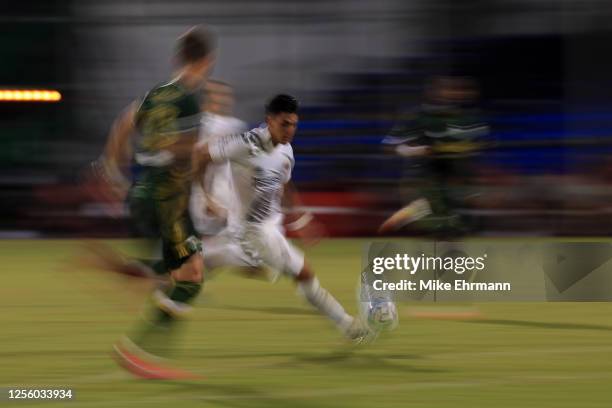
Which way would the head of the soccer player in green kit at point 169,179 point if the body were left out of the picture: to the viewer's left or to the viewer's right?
to the viewer's right

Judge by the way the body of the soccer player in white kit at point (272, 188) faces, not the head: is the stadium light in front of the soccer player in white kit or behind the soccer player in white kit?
behind

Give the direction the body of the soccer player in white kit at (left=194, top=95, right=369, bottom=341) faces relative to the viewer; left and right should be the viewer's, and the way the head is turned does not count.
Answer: facing the viewer and to the right of the viewer

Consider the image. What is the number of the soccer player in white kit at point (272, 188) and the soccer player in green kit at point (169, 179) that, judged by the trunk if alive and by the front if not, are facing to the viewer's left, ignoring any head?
0

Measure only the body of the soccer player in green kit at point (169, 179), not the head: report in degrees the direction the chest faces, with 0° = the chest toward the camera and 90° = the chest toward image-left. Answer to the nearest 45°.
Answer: approximately 270°

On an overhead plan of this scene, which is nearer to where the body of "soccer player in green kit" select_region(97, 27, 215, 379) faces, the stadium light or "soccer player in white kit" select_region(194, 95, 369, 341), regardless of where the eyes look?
the soccer player in white kit

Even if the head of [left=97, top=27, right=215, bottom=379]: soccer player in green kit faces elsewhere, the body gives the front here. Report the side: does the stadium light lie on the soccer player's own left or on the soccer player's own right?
on the soccer player's own left
